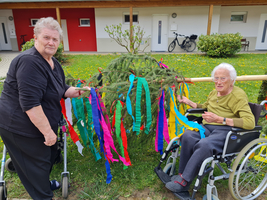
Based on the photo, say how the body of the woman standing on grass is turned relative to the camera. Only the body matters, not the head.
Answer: to the viewer's right

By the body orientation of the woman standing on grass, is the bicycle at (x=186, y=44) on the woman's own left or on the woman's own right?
on the woman's own left

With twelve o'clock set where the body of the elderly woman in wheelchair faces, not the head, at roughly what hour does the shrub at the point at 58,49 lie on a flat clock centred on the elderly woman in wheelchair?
The shrub is roughly at 3 o'clock from the elderly woman in wheelchair.

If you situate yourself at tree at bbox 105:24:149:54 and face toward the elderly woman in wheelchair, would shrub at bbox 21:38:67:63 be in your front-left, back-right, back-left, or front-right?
front-right

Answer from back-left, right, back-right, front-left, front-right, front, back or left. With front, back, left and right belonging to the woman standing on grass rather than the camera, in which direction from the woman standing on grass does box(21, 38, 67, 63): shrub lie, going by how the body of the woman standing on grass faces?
left

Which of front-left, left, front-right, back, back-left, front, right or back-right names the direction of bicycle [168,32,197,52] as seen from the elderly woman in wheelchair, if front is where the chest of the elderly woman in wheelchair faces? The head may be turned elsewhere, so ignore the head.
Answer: back-right

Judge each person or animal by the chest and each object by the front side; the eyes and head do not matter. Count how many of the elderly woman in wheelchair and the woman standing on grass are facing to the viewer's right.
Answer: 1

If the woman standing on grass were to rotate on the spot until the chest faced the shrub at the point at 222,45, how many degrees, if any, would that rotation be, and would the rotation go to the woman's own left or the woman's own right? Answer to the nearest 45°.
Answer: approximately 45° to the woman's own left

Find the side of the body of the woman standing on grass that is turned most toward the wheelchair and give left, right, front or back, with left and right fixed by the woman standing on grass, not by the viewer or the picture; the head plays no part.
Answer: front

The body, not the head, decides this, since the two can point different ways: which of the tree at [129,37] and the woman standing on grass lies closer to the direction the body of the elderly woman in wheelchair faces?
the woman standing on grass

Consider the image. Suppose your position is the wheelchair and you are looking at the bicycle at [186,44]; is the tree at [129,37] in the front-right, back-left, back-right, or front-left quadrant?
front-left

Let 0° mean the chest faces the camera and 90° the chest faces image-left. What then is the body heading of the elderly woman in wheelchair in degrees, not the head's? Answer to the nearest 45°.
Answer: approximately 45°

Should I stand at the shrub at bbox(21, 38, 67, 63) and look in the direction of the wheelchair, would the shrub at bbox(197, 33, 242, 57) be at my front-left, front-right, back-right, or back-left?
front-left
